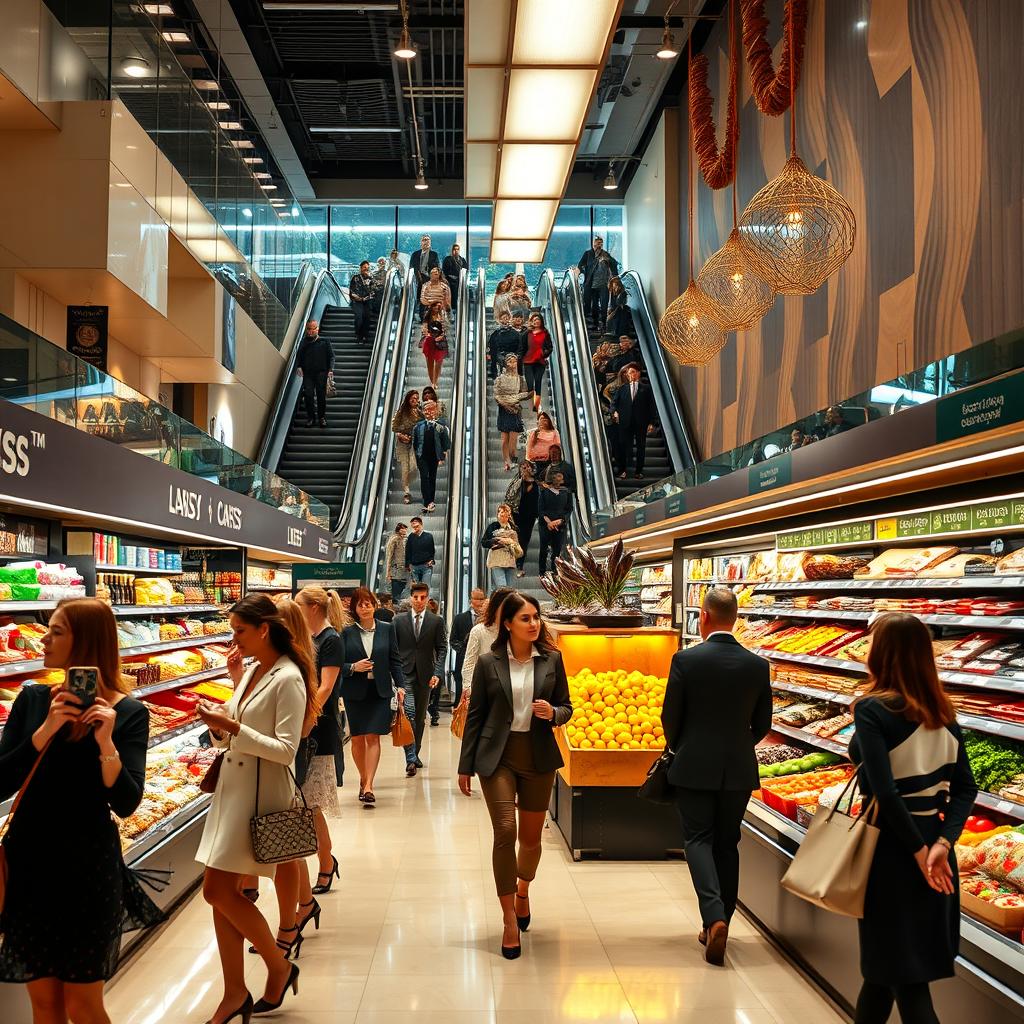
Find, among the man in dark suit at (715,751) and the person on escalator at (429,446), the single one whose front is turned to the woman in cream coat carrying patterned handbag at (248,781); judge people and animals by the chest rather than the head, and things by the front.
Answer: the person on escalator

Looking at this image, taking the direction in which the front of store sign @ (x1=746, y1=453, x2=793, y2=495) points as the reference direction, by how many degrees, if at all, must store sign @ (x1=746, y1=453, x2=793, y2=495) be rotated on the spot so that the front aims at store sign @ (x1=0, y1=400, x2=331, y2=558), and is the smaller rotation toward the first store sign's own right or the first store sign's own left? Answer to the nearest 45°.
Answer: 0° — it already faces it

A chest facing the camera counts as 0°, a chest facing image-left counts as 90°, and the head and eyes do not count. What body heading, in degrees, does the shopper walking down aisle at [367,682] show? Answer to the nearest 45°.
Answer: approximately 0°

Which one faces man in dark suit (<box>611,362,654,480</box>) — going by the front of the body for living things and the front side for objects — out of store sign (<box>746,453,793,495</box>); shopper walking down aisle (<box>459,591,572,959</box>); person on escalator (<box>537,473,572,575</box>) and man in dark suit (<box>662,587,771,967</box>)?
man in dark suit (<box>662,587,771,967</box>)

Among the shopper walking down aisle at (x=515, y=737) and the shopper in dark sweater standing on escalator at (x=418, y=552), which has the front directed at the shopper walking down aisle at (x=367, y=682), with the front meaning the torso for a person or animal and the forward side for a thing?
the shopper in dark sweater standing on escalator at (x=418, y=552)

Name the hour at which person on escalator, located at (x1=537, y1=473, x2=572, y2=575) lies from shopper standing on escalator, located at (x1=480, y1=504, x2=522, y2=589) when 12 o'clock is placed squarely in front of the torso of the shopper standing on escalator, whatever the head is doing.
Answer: The person on escalator is roughly at 8 o'clock from the shopper standing on escalator.

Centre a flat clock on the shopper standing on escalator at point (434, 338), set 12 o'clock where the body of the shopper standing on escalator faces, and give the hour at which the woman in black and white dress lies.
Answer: The woman in black and white dress is roughly at 12 o'clock from the shopper standing on escalator.

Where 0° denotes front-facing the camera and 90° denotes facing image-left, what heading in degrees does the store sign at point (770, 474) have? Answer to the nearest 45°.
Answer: approximately 45°
